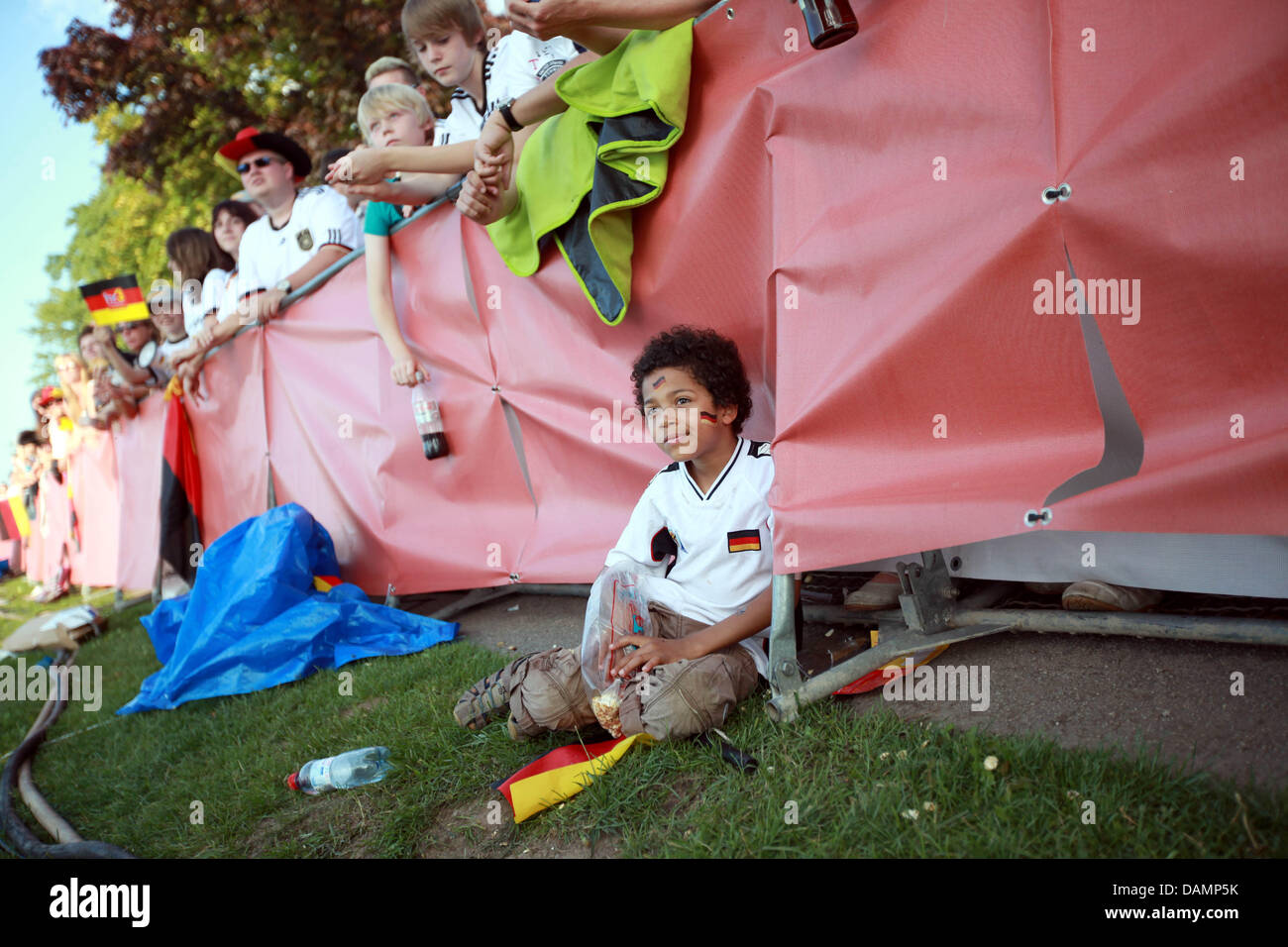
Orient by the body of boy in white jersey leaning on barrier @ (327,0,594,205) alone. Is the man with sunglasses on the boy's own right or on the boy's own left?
on the boy's own right

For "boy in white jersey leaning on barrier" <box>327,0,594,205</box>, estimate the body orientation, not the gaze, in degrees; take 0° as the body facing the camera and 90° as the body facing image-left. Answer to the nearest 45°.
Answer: approximately 45°

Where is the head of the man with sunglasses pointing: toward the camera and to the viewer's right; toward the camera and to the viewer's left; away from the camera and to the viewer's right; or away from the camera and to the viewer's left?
toward the camera and to the viewer's left

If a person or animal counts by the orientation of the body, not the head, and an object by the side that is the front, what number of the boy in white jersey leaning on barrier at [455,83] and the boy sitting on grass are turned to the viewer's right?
0

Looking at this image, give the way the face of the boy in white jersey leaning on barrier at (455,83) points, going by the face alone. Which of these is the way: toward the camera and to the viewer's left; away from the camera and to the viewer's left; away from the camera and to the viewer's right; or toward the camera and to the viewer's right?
toward the camera and to the viewer's left

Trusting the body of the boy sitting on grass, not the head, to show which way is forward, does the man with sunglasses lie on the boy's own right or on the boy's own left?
on the boy's own right

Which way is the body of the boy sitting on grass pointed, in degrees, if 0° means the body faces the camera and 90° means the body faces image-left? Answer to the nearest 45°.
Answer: approximately 45°

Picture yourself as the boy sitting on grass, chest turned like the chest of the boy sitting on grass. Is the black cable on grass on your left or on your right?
on your right

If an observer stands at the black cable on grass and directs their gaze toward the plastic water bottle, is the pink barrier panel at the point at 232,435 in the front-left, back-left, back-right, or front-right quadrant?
front-left

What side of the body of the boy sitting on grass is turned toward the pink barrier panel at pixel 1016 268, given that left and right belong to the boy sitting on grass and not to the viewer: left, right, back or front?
left

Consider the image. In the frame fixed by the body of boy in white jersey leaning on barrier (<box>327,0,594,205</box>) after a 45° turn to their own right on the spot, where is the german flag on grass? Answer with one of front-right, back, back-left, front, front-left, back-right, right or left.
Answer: left
